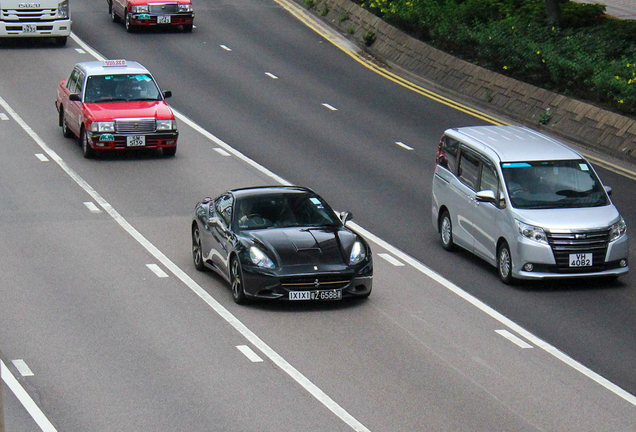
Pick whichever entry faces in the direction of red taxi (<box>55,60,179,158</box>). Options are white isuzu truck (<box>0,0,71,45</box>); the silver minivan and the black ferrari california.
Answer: the white isuzu truck

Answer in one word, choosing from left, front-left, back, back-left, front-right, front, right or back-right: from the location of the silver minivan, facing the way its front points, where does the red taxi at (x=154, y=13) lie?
back

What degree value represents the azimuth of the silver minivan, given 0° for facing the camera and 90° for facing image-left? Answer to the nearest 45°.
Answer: approximately 315°

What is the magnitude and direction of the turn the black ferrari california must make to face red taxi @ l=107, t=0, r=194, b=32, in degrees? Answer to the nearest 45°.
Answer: approximately 135° to its left

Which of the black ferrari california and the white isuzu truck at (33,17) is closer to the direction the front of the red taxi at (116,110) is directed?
the black ferrari california

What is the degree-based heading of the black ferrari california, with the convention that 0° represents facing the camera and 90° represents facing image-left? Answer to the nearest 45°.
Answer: approximately 315°

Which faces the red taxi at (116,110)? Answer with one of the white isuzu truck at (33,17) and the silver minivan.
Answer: the white isuzu truck

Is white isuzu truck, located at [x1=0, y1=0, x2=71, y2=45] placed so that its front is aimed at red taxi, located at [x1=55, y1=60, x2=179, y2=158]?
yes

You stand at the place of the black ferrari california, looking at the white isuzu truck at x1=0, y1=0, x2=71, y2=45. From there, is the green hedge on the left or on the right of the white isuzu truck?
right
